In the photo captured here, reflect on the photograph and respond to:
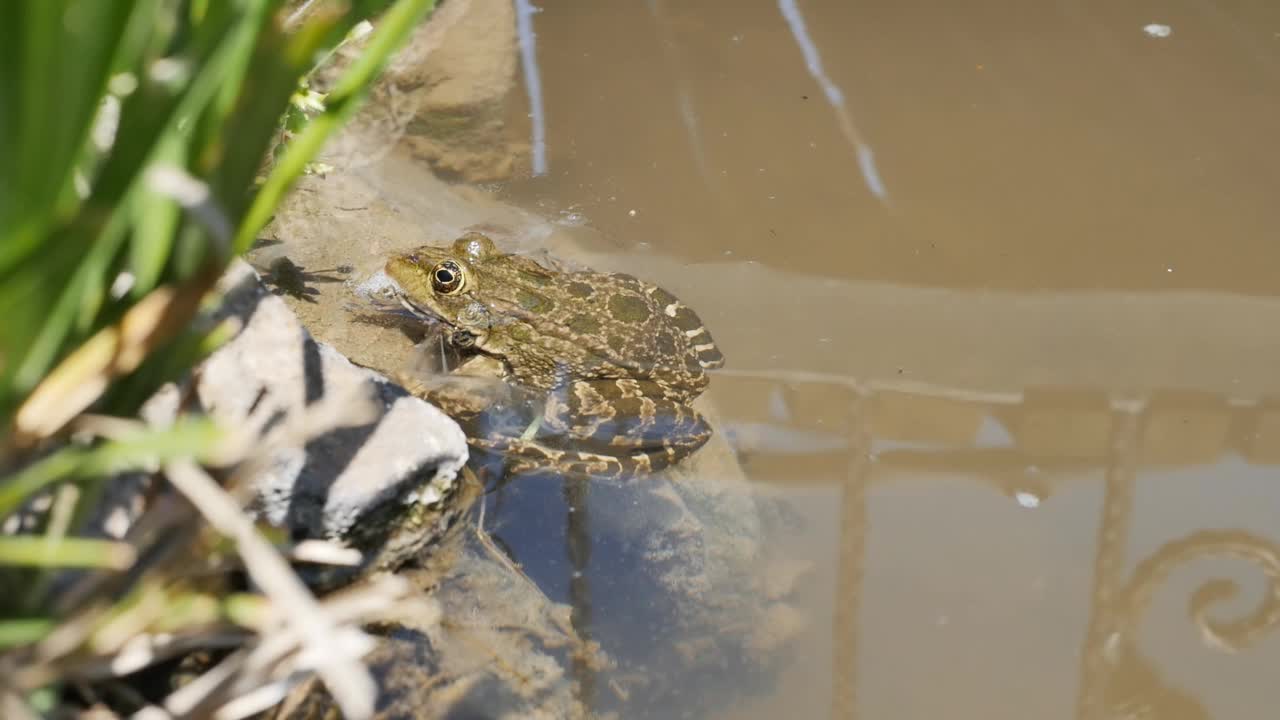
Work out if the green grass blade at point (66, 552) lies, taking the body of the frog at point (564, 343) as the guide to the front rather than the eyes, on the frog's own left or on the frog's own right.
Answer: on the frog's own left

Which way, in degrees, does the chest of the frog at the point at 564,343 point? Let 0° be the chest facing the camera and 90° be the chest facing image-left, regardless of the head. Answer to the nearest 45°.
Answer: approximately 90°
